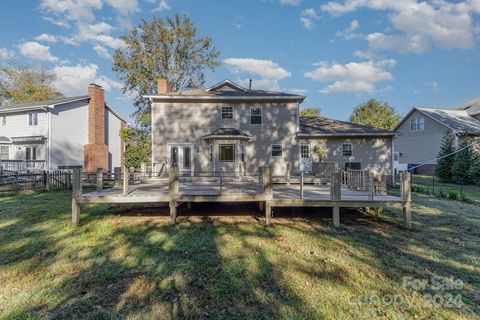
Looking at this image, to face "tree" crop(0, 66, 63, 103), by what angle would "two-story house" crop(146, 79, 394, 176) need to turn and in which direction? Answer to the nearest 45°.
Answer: approximately 45° to its left

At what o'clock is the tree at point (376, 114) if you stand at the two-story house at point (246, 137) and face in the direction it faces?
The tree is roughly at 1 o'clock from the two-story house.

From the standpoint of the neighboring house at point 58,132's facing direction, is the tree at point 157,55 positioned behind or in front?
in front

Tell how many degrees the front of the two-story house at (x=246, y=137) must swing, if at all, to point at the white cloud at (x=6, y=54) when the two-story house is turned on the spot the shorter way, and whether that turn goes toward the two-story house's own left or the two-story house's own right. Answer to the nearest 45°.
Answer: approximately 45° to the two-story house's own left

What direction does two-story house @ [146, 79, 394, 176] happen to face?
away from the camera

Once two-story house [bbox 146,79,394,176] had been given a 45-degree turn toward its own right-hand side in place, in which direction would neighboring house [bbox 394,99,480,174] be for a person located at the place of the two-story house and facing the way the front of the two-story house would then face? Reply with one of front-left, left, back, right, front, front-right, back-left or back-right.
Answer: front

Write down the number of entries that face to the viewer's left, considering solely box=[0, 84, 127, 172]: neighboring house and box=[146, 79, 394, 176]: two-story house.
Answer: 0

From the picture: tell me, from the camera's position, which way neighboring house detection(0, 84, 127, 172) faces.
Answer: facing away from the viewer and to the right of the viewer

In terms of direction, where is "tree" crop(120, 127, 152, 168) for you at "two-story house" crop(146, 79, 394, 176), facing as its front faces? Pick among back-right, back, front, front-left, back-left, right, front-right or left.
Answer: front-left

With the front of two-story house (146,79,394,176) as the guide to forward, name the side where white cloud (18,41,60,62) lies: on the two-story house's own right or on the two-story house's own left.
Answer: on the two-story house's own left
